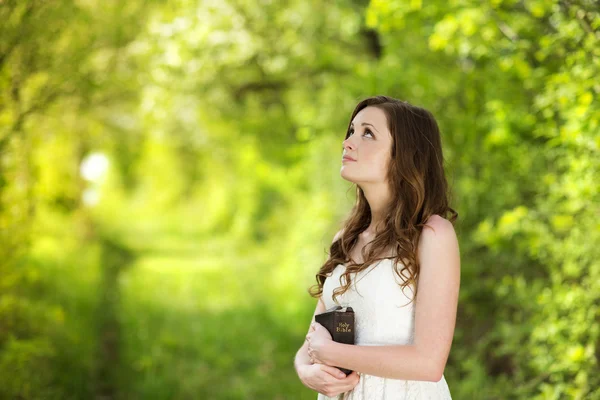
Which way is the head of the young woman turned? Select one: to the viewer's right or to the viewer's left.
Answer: to the viewer's left

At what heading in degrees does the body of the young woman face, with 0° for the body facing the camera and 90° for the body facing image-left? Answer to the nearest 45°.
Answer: approximately 45°
